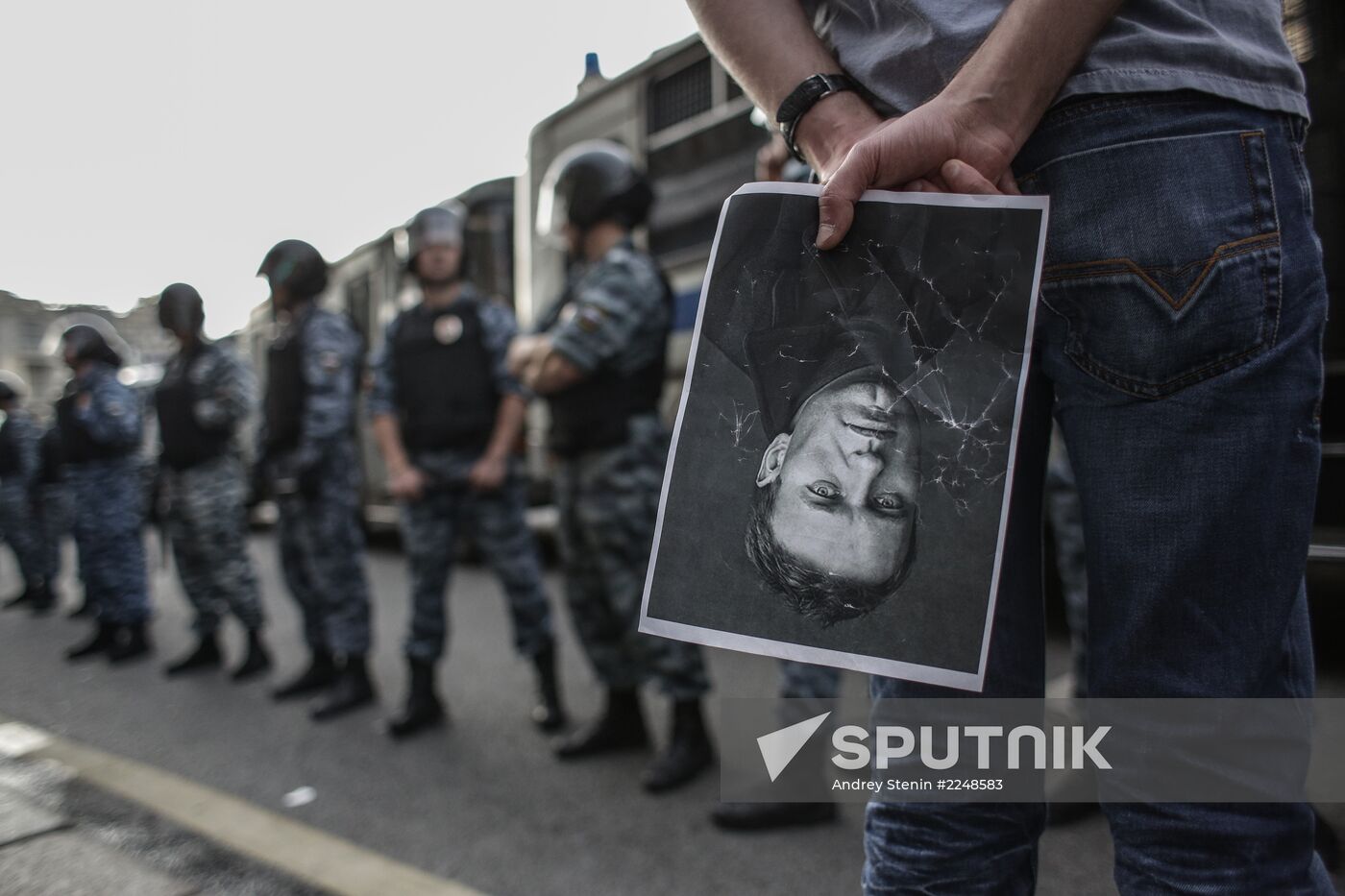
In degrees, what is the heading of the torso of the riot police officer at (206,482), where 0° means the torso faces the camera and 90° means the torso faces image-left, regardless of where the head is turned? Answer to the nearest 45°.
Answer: approximately 45°

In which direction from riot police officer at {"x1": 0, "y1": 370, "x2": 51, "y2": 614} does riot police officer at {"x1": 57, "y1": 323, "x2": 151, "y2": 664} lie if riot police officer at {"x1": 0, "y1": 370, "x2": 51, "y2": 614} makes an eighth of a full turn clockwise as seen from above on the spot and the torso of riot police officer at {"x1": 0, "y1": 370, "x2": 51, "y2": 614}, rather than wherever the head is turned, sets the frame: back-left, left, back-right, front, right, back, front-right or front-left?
back-left

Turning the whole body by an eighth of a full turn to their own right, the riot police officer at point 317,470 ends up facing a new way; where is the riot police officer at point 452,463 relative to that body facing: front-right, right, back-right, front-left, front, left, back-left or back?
back

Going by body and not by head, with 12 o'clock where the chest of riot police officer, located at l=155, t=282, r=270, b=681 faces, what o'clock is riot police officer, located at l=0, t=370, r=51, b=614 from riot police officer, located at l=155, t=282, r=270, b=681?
riot police officer, located at l=0, t=370, r=51, b=614 is roughly at 4 o'clock from riot police officer, located at l=155, t=282, r=270, b=681.

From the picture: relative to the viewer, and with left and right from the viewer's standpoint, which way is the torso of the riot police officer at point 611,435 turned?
facing to the left of the viewer

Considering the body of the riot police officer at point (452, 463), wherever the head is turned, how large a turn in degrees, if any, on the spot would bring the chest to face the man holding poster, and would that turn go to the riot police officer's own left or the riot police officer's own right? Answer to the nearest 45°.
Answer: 0° — they already face them

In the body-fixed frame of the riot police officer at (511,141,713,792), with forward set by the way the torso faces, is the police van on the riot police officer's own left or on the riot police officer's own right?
on the riot police officer's own right

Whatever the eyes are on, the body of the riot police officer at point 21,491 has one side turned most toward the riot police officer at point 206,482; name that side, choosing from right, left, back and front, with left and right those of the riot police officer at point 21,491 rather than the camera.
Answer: left

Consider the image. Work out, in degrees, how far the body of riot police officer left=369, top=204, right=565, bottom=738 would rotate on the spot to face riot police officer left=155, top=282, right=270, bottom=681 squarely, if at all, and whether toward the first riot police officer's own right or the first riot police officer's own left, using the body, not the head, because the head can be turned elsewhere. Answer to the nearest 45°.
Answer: approximately 135° to the first riot police officer's own right

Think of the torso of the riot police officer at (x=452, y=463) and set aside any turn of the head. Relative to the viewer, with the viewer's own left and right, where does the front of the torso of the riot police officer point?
facing the viewer

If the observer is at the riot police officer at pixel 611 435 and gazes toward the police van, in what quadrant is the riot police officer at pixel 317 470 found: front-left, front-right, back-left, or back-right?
front-left

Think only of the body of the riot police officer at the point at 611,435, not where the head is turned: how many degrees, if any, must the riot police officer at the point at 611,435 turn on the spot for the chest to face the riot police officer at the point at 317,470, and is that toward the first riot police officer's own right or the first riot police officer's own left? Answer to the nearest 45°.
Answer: approximately 45° to the first riot police officer's own right
